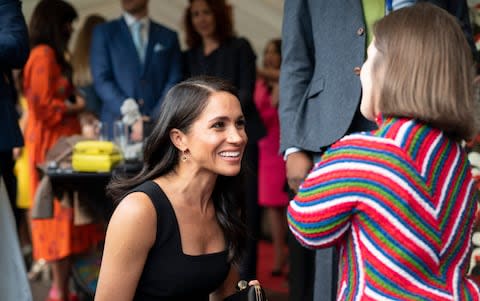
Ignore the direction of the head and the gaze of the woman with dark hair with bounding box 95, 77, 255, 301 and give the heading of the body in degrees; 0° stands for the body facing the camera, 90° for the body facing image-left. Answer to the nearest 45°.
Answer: approximately 315°

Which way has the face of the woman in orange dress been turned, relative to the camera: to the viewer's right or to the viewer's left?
to the viewer's right

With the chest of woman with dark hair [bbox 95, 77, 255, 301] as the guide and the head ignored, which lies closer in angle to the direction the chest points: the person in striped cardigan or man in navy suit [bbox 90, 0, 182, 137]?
the person in striped cardigan

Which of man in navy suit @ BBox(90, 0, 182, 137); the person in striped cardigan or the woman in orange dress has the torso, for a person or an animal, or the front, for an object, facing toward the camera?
the man in navy suit

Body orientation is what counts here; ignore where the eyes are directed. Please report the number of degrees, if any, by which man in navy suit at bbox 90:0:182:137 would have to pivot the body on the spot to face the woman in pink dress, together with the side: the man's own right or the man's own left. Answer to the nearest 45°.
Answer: approximately 135° to the man's own left

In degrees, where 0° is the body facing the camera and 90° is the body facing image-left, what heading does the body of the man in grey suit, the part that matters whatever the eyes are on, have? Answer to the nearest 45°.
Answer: approximately 315°

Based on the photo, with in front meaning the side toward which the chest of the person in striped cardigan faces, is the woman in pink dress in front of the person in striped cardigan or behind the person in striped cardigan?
in front

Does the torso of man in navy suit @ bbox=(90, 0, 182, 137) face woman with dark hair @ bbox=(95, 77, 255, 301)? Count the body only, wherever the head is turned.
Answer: yes

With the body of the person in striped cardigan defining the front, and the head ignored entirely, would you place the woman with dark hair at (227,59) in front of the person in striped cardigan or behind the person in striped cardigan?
in front

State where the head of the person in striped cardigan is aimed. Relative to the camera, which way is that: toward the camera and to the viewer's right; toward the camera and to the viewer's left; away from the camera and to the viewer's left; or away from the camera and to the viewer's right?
away from the camera and to the viewer's left

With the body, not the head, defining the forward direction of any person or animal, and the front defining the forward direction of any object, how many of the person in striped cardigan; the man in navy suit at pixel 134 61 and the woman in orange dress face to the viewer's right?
1

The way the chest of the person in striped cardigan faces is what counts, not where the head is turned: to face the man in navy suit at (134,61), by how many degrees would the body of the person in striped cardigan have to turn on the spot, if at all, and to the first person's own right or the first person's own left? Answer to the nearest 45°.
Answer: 0° — they already face them

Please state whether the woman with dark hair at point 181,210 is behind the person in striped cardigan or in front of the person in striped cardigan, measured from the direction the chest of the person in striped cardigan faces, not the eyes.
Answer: in front

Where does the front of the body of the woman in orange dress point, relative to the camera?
to the viewer's right
